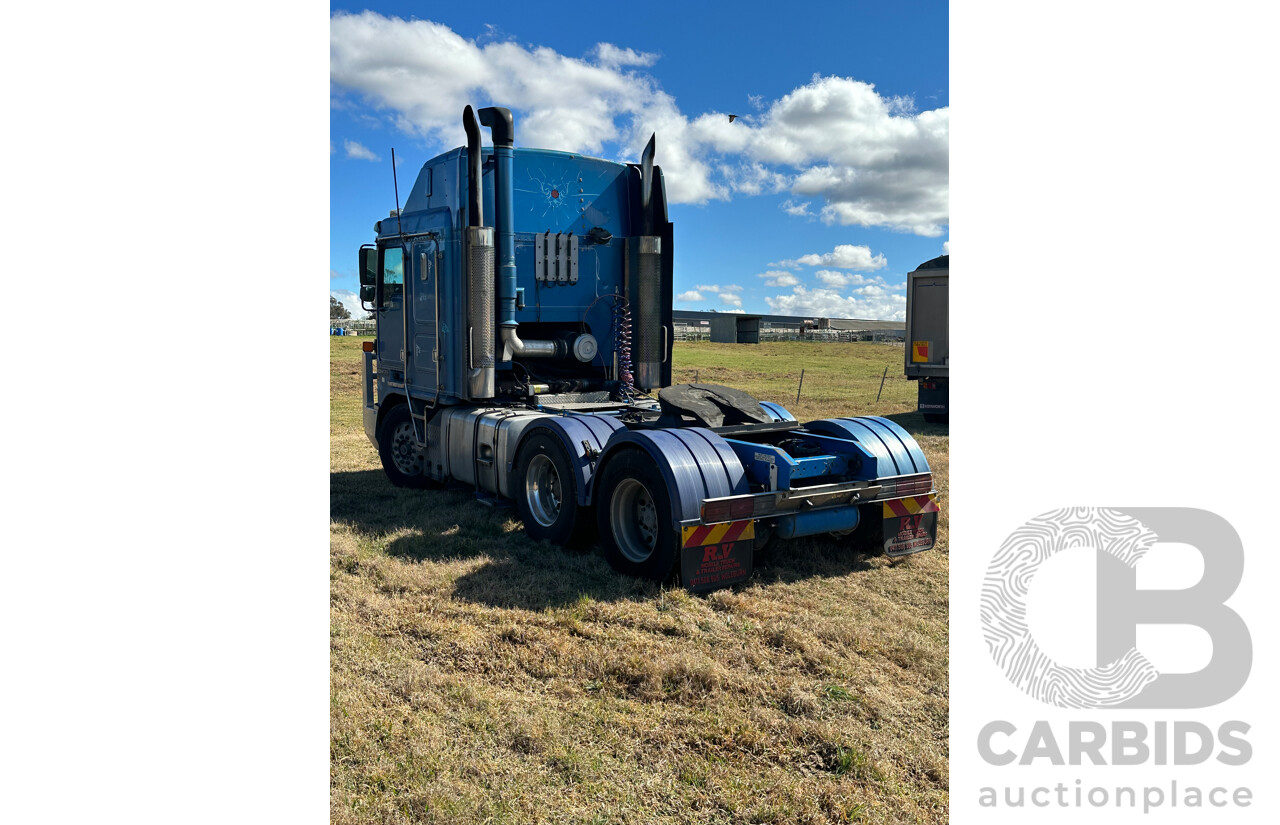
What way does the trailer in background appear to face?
away from the camera

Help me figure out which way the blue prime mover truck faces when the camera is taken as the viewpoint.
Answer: facing away from the viewer and to the left of the viewer

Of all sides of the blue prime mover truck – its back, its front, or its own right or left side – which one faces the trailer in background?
right
